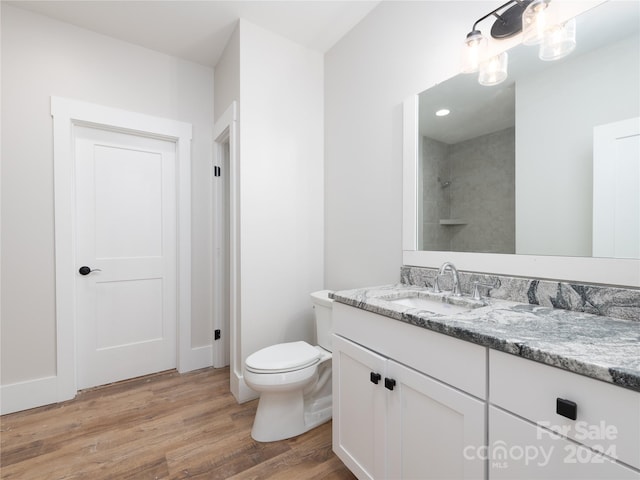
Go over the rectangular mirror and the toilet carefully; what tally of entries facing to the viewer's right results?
0

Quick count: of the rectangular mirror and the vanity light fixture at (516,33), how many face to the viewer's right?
0

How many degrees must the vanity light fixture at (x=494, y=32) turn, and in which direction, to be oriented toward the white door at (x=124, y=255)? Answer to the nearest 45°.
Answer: approximately 45° to its right

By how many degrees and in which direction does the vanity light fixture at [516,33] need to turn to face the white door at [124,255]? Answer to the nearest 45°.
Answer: approximately 45° to its right

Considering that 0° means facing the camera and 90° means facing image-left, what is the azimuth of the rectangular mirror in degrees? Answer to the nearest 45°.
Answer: approximately 45°

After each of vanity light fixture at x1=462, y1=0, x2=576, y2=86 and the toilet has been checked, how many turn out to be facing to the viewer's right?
0

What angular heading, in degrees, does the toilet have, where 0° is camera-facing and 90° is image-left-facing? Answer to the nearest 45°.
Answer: approximately 45°

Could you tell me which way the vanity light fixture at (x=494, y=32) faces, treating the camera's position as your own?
facing the viewer and to the left of the viewer
